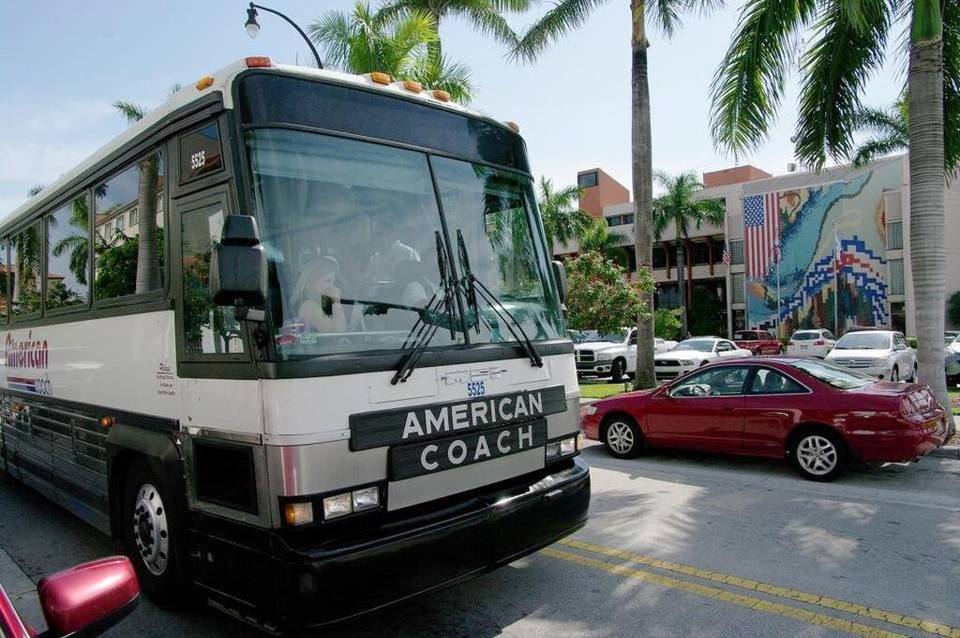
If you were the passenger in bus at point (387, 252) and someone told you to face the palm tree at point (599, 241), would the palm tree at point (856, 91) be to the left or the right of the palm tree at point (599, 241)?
right

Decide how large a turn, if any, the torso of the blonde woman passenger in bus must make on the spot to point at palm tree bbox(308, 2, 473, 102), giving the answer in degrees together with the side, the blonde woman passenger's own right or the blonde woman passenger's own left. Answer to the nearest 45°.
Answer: approximately 135° to the blonde woman passenger's own left

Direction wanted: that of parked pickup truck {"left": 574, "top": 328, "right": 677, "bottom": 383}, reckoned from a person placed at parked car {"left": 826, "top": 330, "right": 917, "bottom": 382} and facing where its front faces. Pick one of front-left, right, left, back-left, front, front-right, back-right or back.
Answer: front-right

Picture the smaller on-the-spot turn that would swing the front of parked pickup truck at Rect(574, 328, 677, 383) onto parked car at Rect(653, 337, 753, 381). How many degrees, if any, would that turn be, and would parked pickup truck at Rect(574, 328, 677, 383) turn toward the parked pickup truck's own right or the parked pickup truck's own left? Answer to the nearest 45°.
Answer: approximately 135° to the parked pickup truck's own left

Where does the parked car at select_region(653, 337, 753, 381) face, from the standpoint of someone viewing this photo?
facing the viewer and to the left of the viewer

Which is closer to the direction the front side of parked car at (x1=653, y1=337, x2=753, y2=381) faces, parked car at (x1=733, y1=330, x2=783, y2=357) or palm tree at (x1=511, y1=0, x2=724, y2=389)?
the palm tree

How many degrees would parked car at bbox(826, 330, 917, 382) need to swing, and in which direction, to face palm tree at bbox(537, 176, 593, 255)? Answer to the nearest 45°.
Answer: approximately 90° to its right

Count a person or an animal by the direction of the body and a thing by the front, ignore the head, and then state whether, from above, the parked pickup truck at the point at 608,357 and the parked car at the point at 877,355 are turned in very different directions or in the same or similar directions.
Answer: same or similar directions

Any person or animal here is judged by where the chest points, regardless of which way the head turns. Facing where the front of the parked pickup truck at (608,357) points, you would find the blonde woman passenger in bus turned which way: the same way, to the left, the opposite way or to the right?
to the left

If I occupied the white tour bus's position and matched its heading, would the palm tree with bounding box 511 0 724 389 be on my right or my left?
on my left

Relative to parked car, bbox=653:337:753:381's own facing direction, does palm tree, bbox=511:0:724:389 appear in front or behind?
in front

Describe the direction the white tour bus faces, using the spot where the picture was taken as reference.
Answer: facing the viewer and to the right of the viewer

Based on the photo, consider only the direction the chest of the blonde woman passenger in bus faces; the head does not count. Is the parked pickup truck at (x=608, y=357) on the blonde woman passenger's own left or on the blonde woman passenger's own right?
on the blonde woman passenger's own left

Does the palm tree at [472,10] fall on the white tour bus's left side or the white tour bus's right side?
on its left

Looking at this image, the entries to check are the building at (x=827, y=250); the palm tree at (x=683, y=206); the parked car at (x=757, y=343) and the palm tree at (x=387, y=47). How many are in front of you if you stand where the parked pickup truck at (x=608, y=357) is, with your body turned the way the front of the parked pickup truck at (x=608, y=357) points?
1
